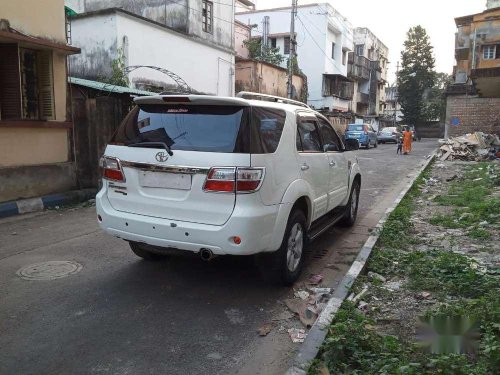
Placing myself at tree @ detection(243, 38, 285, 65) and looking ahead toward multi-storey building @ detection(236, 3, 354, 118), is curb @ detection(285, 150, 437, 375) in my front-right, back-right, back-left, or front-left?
back-right

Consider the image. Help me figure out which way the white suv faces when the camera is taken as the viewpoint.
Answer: facing away from the viewer and to the right of the viewer

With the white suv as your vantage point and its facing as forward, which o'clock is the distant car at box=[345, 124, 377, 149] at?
The distant car is roughly at 11 o'clock from the white suv.

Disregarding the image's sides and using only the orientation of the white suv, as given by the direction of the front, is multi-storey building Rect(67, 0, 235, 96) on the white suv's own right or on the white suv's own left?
on the white suv's own left

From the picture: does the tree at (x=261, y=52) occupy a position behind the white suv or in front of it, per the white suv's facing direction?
in front

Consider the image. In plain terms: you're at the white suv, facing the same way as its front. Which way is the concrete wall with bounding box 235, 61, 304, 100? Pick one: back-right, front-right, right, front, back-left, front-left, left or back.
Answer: front-left

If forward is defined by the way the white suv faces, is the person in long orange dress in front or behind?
in front

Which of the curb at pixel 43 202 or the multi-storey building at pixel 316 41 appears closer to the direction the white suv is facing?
the multi-storey building
